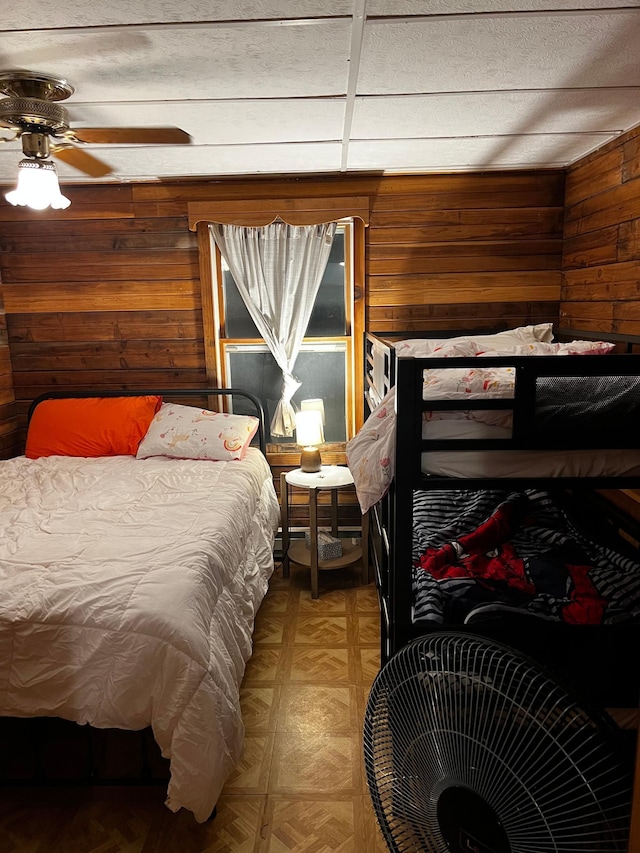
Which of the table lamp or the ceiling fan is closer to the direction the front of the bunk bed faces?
the ceiling fan

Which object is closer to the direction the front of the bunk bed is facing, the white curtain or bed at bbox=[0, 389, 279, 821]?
the bed

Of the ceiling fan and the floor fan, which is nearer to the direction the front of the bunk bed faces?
the floor fan

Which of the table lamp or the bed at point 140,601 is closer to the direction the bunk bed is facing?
the bed

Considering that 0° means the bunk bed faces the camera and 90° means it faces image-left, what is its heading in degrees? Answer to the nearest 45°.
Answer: approximately 0°

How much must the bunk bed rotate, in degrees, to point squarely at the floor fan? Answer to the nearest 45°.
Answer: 0° — it already faces it

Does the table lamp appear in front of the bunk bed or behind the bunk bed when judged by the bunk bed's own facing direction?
behind

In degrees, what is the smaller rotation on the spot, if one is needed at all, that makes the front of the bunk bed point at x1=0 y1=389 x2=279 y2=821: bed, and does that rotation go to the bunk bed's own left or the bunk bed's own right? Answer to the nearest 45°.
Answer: approximately 90° to the bunk bed's own right

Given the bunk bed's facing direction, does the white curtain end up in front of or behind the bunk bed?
behind

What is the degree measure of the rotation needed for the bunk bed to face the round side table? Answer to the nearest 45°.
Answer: approximately 135° to its right

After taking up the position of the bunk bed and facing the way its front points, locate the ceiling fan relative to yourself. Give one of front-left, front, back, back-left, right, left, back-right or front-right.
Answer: right
